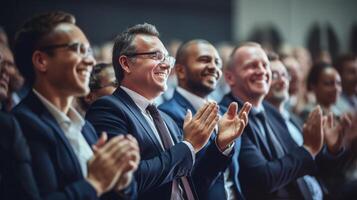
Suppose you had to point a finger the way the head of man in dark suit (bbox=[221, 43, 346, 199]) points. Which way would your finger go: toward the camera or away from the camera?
toward the camera

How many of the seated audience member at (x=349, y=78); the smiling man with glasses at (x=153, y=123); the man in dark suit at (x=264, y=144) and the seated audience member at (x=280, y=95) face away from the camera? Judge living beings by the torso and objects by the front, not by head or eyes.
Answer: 0

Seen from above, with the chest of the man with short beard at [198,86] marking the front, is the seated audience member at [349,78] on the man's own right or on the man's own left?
on the man's own left

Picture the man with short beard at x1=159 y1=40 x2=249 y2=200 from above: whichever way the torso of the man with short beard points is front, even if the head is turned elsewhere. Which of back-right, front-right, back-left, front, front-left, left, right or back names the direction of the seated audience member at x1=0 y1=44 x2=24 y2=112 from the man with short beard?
back-right

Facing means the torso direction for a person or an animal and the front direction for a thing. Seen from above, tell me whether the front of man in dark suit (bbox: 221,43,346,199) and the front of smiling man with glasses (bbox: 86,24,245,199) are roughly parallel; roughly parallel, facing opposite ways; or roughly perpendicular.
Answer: roughly parallel

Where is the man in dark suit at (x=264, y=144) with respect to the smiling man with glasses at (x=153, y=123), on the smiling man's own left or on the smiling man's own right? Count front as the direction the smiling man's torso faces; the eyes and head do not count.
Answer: on the smiling man's own left

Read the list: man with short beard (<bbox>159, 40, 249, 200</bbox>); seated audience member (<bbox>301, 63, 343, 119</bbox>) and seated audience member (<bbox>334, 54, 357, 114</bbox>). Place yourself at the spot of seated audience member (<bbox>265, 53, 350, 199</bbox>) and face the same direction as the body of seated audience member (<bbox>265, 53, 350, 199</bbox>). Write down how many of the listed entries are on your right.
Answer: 1

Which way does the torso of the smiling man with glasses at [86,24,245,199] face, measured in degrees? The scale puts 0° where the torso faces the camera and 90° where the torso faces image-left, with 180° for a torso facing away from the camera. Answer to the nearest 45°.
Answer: approximately 315°

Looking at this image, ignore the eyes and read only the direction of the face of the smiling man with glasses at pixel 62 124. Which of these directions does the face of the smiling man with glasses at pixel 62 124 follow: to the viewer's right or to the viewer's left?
to the viewer's right

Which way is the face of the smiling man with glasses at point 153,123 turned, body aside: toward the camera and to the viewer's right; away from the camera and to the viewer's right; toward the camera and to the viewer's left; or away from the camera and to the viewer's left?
toward the camera and to the viewer's right

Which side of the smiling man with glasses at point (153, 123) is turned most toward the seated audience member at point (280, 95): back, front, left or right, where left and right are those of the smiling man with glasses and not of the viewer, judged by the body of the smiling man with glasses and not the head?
left

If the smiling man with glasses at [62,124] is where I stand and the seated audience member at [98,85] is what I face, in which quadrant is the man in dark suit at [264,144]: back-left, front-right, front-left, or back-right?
front-right

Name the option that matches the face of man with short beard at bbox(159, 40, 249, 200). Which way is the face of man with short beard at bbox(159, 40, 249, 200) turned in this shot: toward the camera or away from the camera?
toward the camera

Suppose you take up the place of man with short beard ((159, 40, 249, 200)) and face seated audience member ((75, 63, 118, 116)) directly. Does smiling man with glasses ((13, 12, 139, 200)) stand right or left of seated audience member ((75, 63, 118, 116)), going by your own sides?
left
